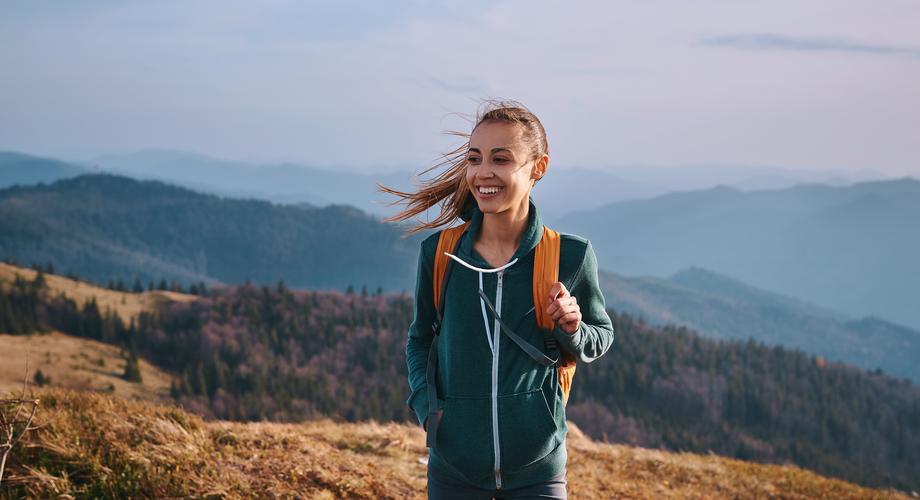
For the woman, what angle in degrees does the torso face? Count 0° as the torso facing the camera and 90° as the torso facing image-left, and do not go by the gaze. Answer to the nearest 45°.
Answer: approximately 0°
